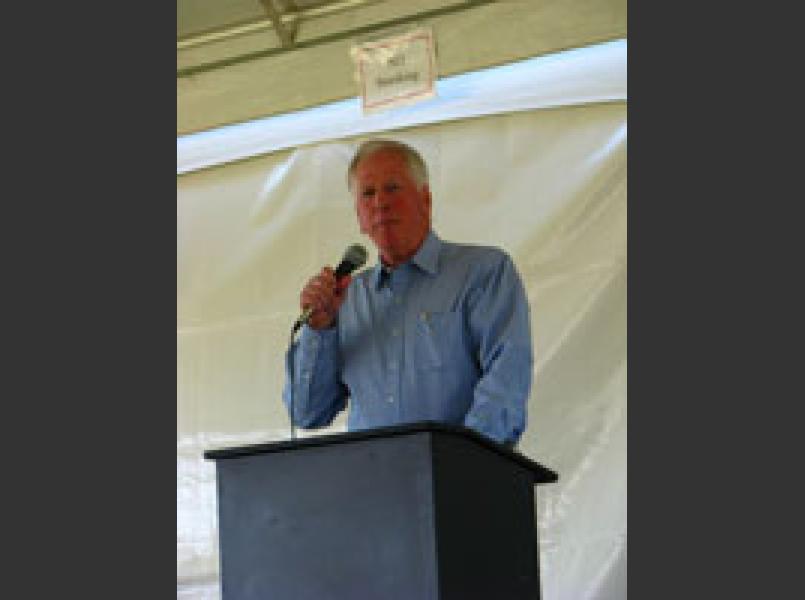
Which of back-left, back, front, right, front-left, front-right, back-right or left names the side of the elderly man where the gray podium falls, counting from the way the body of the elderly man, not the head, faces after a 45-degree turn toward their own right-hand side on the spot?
left

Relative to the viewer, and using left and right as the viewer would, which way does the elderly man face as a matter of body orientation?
facing the viewer and to the left of the viewer

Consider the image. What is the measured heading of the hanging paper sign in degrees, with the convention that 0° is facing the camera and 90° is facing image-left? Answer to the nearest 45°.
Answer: approximately 0°

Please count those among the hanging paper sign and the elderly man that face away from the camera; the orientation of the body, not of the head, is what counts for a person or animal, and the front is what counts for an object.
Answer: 0

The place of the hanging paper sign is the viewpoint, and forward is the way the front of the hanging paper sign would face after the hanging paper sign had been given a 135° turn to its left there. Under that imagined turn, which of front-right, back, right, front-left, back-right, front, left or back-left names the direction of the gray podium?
back-right

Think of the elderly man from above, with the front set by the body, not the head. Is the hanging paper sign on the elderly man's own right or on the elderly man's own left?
on the elderly man's own right
